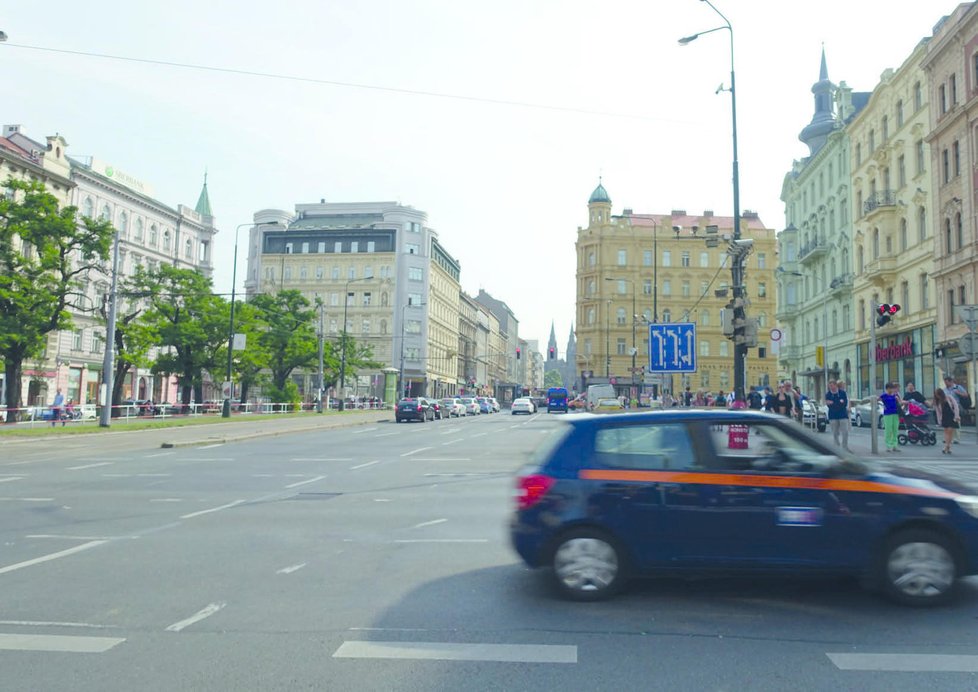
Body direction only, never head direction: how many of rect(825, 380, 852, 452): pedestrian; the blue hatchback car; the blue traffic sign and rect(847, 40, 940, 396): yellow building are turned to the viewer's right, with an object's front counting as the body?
1

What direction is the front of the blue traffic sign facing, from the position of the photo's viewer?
facing the viewer

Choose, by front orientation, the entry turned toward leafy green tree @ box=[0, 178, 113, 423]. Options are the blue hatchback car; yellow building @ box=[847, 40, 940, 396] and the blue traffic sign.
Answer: the yellow building

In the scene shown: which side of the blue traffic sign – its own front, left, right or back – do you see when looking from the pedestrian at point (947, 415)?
left

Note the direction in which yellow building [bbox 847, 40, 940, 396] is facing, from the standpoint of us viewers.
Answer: facing the viewer and to the left of the viewer

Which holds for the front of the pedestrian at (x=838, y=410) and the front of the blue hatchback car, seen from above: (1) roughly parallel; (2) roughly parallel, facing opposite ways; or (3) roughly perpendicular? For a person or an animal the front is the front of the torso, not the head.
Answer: roughly perpendicular

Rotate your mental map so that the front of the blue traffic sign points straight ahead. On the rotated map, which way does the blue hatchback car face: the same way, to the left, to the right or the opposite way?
to the left

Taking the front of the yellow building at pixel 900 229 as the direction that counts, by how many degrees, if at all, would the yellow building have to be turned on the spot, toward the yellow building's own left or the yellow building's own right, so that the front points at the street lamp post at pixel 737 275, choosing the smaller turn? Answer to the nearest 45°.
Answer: approximately 45° to the yellow building's own left

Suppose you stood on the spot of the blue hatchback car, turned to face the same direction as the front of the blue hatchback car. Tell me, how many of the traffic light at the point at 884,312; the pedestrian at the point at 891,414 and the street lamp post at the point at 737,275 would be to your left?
3

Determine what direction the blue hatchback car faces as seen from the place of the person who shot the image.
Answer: facing to the right of the viewer

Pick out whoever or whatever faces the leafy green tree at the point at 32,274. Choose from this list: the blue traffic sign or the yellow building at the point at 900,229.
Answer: the yellow building

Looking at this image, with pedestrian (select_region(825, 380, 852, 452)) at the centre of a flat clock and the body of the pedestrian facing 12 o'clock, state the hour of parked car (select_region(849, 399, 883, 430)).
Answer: The parked car is roughly at 6 o'clock from the pedestrian.

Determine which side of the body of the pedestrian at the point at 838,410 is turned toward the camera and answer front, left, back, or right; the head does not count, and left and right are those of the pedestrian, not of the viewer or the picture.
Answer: front

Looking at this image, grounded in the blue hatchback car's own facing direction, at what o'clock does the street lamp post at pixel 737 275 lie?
The street lamp post is roughly at 9 o'clock from the blue hatchback car.
